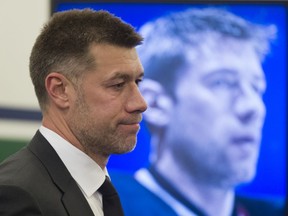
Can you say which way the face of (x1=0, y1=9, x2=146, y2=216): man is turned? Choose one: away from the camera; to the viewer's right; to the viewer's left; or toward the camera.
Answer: to the viewer's right

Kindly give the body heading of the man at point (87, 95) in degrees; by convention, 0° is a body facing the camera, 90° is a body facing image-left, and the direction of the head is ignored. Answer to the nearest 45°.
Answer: approximately 315°
